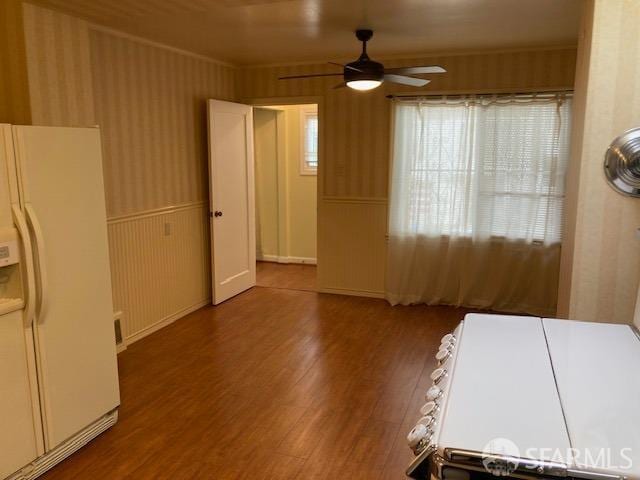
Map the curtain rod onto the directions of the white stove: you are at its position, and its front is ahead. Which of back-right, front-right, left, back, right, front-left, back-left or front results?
right

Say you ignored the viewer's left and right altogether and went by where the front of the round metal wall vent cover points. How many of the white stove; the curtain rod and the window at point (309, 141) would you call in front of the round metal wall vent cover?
1

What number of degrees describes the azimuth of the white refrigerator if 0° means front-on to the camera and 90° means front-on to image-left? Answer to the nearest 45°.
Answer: approximately 315°

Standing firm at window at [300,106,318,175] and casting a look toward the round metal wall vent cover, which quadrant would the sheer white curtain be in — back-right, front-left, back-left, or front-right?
front-left

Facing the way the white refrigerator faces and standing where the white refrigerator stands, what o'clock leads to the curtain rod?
The curtain rod is roughly at 10 o'clock from the white refrigerator.

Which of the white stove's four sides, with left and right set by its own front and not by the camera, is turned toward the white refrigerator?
front

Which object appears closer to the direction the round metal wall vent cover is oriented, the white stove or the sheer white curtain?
the white stove

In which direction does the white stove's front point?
to the viewer's left

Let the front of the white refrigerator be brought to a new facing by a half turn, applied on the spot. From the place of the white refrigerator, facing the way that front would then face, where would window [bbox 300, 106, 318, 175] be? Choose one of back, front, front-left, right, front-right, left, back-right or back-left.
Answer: right

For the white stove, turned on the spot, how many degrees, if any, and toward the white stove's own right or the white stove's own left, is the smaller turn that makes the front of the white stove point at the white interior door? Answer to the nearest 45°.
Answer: approximately 45° to the white stove's own right

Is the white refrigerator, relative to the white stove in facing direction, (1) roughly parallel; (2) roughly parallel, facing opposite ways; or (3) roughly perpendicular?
roughly parallel, facing opposite ways

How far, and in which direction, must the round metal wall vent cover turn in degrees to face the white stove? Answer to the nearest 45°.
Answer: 0° — it already faces it
